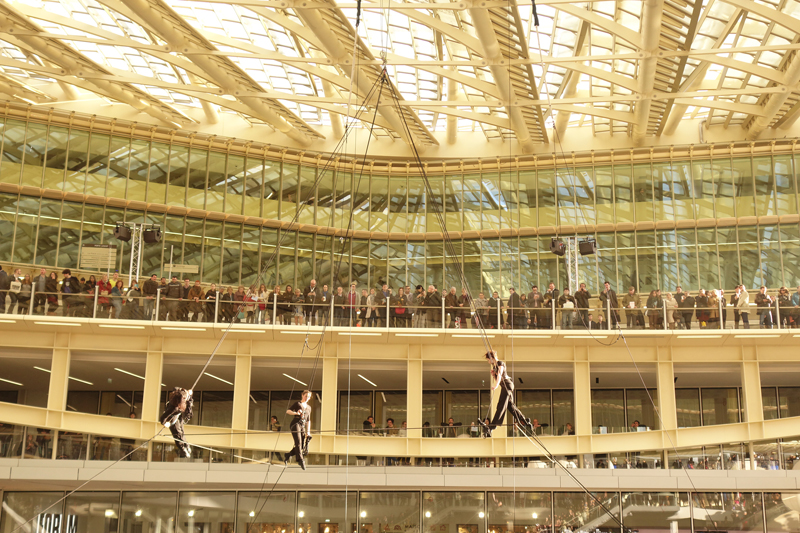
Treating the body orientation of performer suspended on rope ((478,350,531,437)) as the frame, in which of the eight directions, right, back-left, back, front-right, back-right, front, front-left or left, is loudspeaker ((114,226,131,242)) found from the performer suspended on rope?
front-right

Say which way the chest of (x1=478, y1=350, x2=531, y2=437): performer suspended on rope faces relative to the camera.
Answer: to the viewer's left

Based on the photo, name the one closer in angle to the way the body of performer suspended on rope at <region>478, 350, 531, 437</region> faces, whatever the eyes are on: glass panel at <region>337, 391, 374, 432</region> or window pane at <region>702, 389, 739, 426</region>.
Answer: the glass panel

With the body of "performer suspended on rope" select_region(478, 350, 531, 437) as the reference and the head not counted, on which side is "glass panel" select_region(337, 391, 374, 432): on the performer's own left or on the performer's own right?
on the performer's own right

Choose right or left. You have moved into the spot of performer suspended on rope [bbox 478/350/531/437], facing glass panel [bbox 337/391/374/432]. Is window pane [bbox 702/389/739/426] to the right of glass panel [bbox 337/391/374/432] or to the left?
right

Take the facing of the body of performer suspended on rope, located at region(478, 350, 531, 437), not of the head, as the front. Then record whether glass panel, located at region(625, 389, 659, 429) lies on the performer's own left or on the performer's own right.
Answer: on the performer's own right

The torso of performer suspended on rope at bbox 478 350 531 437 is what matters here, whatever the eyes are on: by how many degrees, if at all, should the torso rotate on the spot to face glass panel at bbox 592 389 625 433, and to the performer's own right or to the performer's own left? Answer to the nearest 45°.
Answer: approximately 90° to the performer's own right
